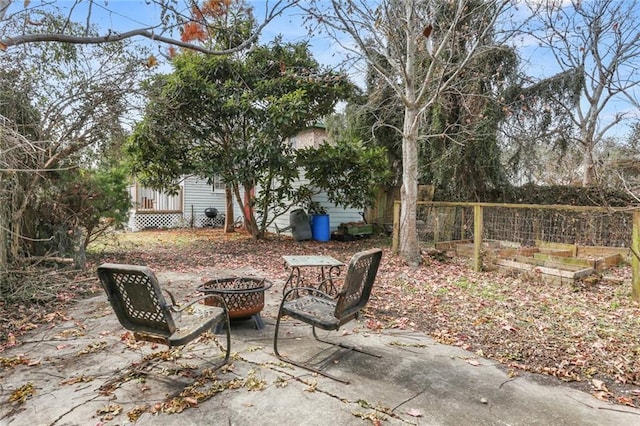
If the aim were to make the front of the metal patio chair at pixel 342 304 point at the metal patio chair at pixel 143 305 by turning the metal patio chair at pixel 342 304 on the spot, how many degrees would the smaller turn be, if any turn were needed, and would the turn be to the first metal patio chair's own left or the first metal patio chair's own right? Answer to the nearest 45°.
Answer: approximately 45° to the first metal patio chair's own left

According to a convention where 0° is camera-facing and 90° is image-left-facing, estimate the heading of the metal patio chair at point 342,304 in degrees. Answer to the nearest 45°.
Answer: approximately 135°

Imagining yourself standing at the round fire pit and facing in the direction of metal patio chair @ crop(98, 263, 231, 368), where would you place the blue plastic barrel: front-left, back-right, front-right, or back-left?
back-right

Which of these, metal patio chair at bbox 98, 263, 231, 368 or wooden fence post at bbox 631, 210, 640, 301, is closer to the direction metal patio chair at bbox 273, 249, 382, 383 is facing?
the metal patio chair

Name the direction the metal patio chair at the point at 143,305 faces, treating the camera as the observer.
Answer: facing away from the viewer and to the right of the viewer

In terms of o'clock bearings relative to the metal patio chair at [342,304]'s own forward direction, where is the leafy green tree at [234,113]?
The leafy green tree is roughly at 1 o'clock from the metal patio chair.

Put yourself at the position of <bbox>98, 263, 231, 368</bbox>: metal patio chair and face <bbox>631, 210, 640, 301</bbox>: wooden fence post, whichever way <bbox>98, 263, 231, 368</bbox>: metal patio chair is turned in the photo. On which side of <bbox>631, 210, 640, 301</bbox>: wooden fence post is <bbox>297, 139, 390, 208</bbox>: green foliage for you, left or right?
left
